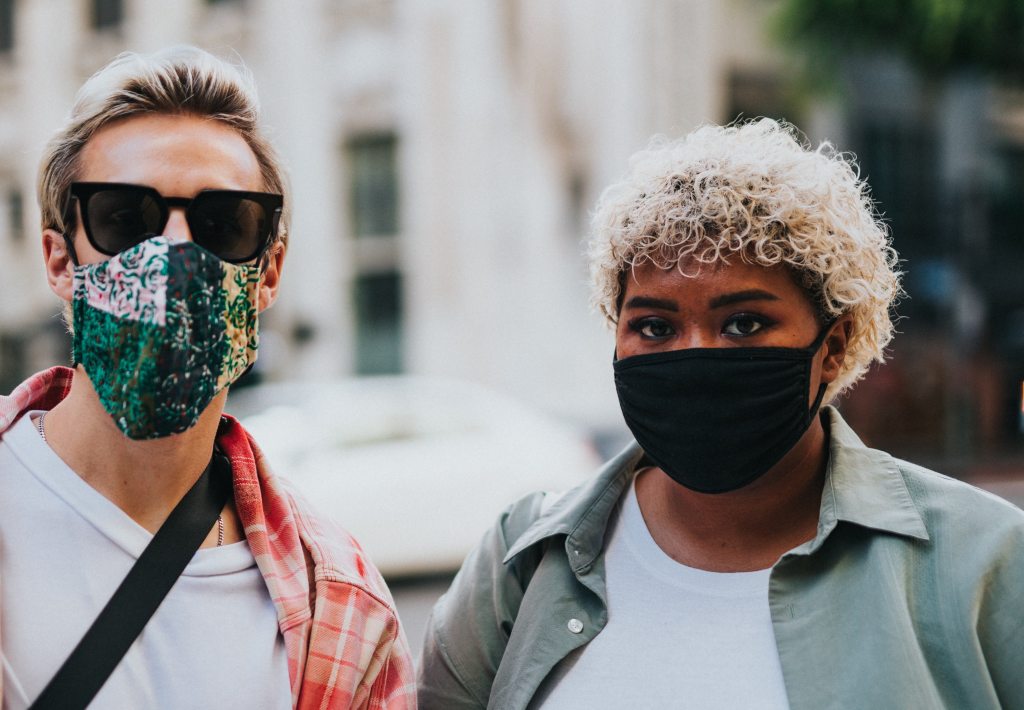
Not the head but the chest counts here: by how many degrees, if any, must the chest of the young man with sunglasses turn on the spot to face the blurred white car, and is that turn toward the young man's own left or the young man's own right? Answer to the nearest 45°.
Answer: approximately 180°

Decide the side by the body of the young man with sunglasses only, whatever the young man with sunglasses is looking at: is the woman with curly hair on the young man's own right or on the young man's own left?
on the young man's own left

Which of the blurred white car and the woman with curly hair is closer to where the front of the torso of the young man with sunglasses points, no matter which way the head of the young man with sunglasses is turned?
the woman with curly hair

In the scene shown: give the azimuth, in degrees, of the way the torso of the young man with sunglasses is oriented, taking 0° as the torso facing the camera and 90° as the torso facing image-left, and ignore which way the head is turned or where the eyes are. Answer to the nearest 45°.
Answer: approximately 0°
